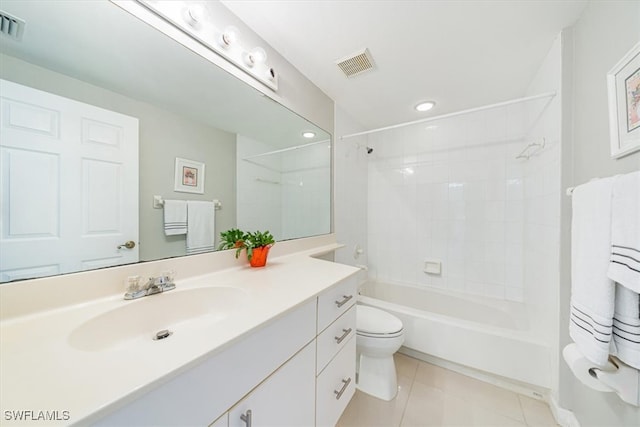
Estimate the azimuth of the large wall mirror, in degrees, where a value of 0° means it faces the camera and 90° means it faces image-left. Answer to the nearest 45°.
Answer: approximately 315°

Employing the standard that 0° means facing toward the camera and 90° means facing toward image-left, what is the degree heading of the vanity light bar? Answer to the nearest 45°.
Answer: approximately 315°

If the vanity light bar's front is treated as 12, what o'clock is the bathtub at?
The bathtub is roughly at 11 o'clock from the vanity light bar.

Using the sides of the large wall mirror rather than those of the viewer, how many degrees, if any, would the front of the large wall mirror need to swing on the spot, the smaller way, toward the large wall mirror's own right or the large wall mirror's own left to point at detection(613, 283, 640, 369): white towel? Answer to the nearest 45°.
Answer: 0° — it already faces it

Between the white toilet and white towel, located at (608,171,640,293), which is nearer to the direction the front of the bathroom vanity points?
the white towel

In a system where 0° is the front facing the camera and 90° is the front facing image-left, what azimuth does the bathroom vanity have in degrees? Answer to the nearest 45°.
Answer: approximately 315°

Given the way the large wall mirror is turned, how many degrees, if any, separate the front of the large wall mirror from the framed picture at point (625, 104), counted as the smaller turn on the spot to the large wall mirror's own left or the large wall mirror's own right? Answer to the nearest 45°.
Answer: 0° — it already faces it

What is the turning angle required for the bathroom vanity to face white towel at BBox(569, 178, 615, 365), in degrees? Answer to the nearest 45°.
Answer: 0° — it already faces it

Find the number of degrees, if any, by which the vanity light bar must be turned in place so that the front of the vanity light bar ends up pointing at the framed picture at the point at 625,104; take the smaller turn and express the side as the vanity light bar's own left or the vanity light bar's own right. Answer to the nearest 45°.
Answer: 0° — it already faces it
